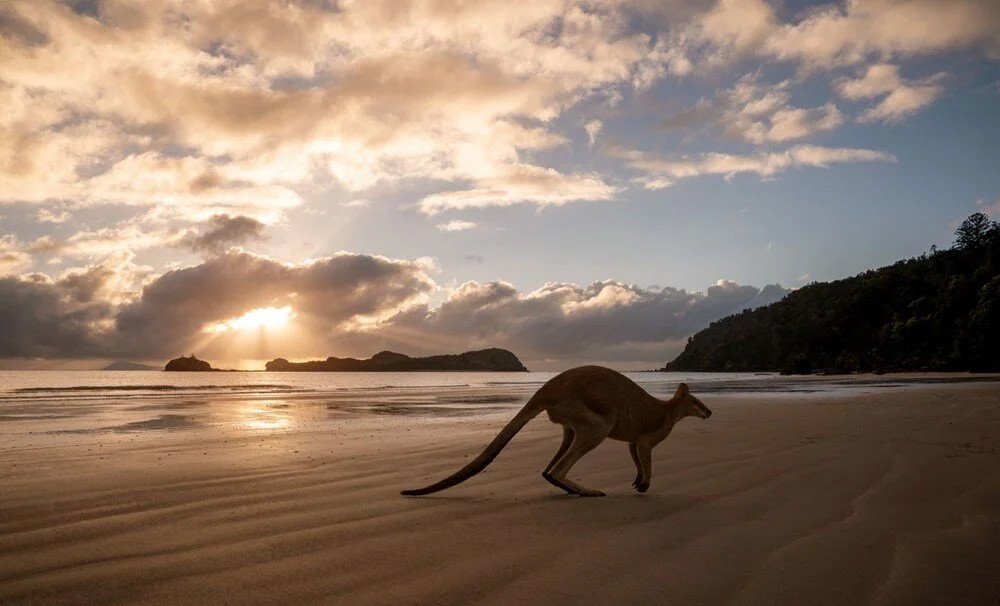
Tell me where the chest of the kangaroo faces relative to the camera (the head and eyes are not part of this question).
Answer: to the viewer's right
